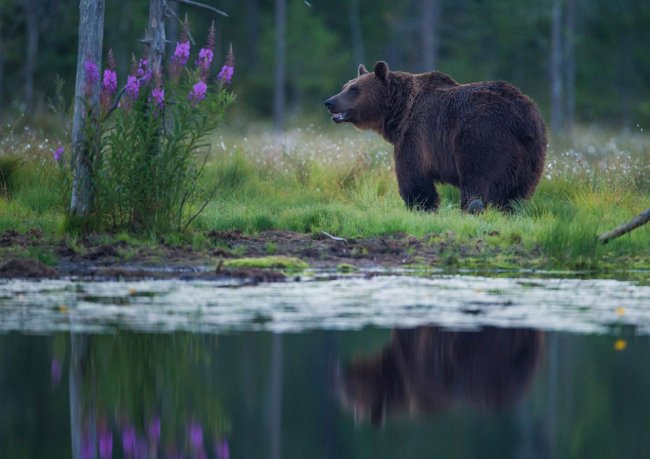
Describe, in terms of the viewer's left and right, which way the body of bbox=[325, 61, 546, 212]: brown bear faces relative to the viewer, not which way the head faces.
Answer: facing away from the viewer and to the left of the viewer

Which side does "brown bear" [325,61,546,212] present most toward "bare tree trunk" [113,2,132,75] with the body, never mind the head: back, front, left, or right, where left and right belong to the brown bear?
front

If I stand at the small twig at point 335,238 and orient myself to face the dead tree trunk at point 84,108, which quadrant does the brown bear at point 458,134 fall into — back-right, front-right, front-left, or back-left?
back-right

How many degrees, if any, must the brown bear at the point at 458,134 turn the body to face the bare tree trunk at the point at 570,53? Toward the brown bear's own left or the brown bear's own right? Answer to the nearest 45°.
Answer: approximately 45° to the brown bear's own right

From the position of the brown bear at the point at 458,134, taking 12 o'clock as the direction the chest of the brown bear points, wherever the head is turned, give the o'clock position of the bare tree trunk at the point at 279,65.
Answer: The bare tree trunk is roughly at 1 o'clock from the brown bear.

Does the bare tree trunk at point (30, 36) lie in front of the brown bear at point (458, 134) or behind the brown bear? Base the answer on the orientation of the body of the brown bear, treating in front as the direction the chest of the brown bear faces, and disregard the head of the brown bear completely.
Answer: in front
